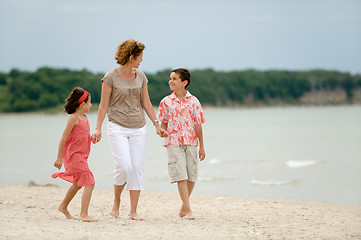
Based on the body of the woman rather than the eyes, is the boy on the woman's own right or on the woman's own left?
on the woman's own left

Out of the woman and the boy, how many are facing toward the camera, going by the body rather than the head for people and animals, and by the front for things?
2

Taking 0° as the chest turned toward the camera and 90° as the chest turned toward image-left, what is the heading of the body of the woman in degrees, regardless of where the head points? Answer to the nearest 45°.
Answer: approximately 0°

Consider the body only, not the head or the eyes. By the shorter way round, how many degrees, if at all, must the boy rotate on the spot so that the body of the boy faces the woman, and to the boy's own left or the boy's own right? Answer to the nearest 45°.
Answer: approximately 90° to the boy's own right

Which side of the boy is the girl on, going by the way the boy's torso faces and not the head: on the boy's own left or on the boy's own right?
on the boy's own right

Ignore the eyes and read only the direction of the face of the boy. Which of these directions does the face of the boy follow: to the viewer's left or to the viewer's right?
to the viewer's left

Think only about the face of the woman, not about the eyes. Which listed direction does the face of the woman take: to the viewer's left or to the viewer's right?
to the viewer's right
